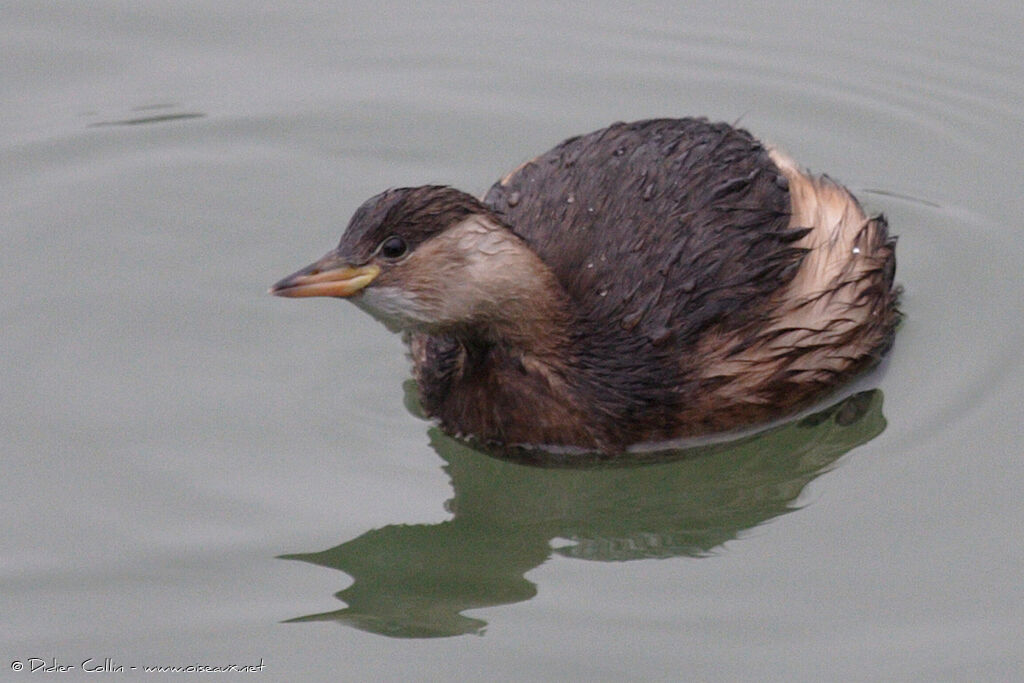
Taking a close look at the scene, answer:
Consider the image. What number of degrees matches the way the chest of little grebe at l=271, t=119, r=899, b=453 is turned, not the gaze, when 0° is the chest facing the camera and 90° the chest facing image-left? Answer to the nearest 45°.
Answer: approximately 45°
